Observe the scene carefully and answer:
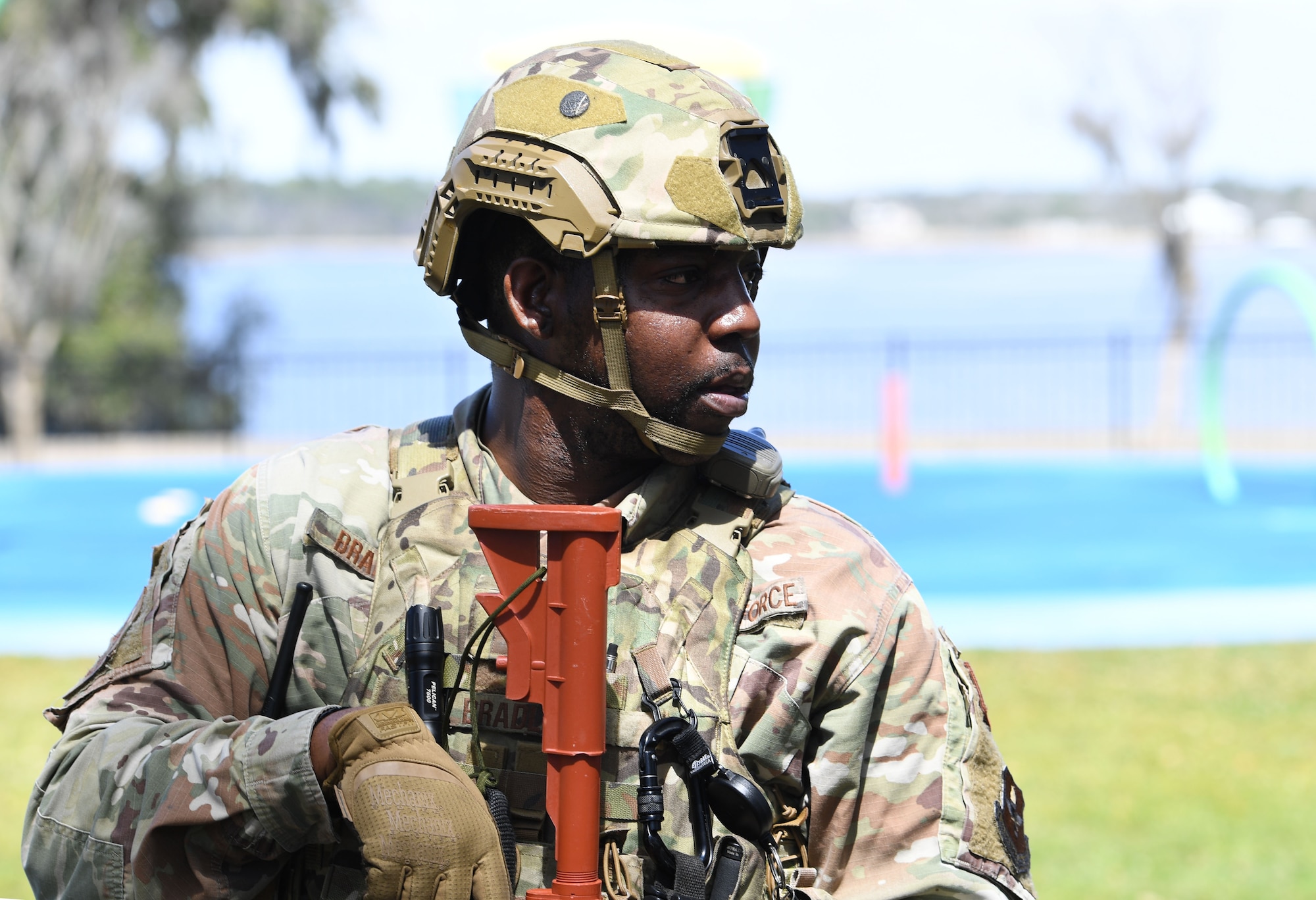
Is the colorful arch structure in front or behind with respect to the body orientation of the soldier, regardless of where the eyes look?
behind

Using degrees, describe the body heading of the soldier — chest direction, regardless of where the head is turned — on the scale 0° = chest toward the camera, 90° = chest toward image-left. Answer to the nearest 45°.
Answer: approximately 0°

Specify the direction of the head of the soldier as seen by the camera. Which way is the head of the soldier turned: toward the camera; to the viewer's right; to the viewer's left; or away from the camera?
to the viewer's right

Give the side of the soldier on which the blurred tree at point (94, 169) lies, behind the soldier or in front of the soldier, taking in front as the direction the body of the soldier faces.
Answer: behind
